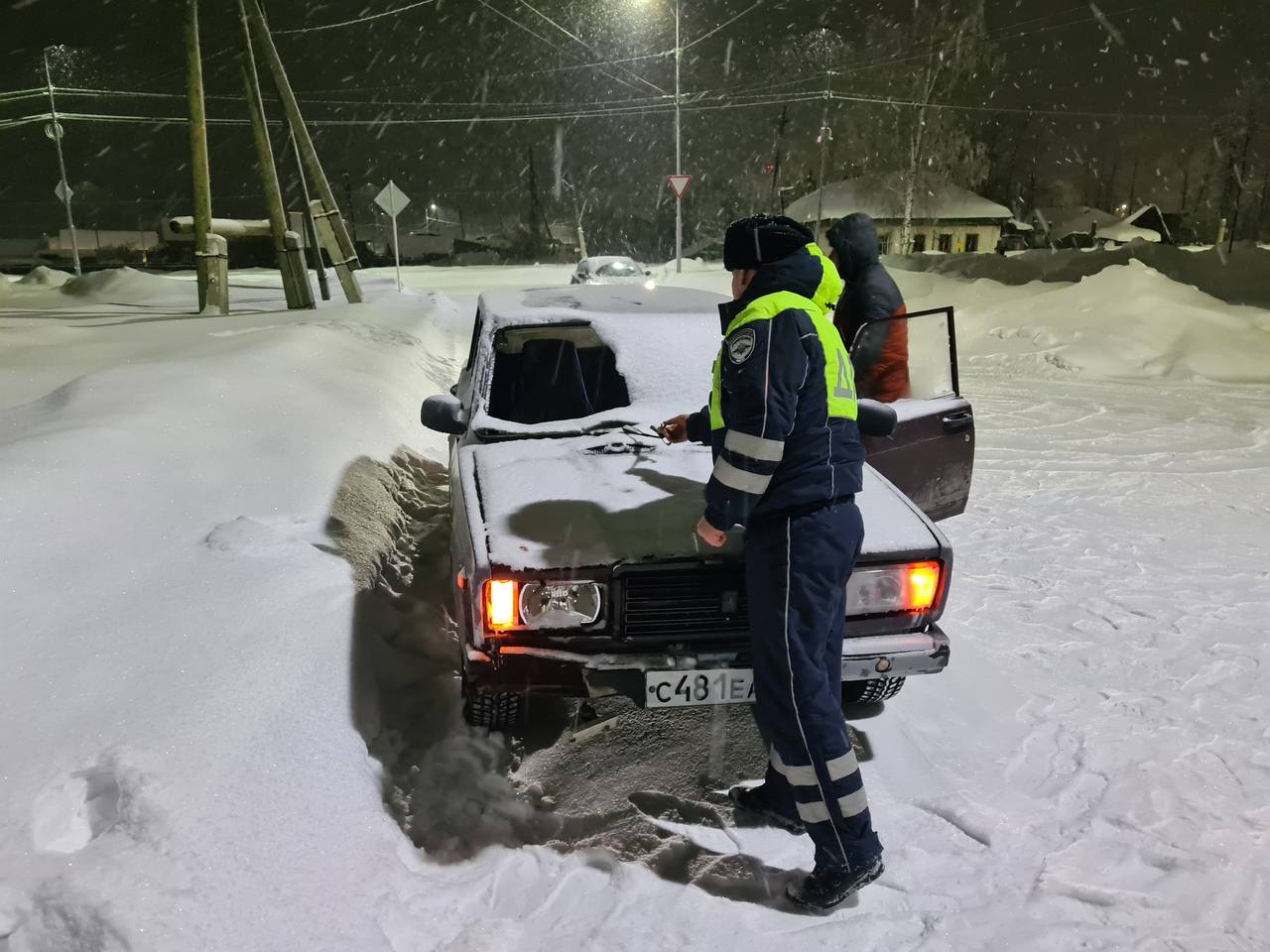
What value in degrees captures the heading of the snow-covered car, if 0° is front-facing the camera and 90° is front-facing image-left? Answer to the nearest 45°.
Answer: approximately 0°

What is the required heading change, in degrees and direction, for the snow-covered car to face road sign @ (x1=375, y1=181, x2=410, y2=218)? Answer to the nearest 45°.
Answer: approximately 180°

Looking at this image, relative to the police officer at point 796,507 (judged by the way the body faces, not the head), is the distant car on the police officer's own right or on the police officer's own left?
on the police officer's own right

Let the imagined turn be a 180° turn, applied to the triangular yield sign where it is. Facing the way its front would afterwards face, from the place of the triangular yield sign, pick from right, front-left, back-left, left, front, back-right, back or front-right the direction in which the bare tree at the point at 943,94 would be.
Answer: front-right

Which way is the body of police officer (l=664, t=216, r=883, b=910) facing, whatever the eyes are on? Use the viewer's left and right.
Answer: facing to the left of the viewer

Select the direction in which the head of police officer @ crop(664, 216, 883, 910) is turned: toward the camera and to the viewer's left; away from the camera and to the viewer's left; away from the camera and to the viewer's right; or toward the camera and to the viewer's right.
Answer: away from the camera and to the viewer's left

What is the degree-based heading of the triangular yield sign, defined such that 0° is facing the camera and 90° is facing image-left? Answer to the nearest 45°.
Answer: approximately 0°
